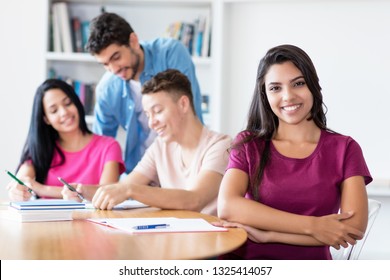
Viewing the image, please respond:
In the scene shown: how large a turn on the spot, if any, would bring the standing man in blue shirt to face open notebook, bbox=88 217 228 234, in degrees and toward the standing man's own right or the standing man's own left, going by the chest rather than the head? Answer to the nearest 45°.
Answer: approximately 45° to the standing man's own left

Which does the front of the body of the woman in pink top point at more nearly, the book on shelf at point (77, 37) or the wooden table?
the wooden table

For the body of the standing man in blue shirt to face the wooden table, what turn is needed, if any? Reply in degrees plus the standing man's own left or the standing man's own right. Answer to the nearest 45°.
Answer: approximately 45° to the standing man's own left

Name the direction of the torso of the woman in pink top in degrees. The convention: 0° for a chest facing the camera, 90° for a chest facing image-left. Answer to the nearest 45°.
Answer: approximately 0°

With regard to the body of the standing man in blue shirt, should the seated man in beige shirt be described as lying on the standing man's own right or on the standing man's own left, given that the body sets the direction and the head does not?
on the standing man's own left

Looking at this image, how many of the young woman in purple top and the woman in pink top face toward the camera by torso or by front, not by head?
2

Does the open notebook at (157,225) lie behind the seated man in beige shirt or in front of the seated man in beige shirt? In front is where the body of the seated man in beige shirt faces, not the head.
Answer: in front

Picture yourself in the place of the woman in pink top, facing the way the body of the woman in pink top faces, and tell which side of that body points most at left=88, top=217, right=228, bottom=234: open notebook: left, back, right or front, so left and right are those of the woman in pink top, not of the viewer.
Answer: front

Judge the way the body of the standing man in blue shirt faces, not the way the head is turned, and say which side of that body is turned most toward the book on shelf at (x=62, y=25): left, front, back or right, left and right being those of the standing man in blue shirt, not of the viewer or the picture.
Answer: right

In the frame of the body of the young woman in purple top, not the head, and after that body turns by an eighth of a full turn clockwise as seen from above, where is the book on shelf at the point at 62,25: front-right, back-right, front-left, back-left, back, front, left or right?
right

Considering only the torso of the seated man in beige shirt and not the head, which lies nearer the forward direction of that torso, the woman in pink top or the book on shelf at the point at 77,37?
the woman in pink top

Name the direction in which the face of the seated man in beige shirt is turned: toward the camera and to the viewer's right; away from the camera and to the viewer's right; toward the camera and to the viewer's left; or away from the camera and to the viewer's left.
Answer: toward the camera and to the viewer's left
